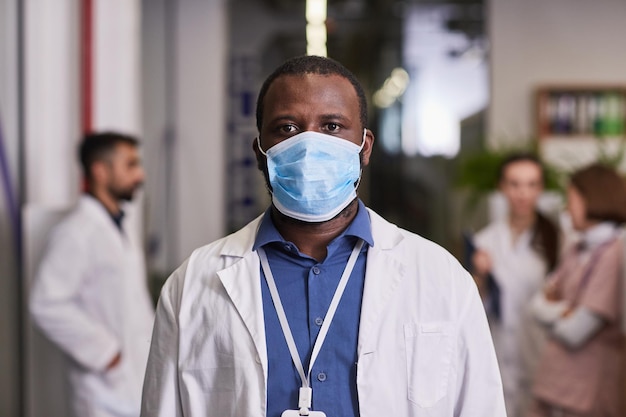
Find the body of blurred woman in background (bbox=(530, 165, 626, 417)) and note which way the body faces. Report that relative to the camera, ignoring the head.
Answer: to the viewer's left

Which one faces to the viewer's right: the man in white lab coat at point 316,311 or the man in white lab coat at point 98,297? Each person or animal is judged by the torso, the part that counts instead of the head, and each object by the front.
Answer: the man in white lab coat at point 98,297

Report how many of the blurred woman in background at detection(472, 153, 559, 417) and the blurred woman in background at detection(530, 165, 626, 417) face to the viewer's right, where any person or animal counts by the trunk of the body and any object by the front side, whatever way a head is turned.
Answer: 0

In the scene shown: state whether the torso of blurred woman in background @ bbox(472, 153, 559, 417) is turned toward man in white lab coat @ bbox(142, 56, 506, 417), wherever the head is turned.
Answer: yes

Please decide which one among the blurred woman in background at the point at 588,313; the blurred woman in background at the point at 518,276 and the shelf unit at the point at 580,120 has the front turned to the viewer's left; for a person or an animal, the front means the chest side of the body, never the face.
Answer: the blurred woman in background at the point at 588,313

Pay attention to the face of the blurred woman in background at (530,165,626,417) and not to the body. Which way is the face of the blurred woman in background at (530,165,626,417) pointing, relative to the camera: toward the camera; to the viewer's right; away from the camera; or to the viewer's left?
to the viewer's left

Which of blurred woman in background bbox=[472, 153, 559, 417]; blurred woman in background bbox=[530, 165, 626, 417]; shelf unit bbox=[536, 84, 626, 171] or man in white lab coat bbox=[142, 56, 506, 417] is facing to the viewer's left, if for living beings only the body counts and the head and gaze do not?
blurred woman in background bbox=[530, 165, 626, 417]

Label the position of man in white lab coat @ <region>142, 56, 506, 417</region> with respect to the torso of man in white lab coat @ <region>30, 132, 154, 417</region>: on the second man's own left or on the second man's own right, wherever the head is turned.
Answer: on the second man's own right

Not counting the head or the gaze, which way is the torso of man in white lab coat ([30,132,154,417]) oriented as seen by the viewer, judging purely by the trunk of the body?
to the viewer's right

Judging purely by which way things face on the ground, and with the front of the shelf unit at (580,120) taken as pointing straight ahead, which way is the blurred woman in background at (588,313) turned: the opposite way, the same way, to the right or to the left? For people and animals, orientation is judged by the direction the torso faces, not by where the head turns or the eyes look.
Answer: to the right

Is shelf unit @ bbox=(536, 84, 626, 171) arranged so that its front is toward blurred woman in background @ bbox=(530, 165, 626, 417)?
yes

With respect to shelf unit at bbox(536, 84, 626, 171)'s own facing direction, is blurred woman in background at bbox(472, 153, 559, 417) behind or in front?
in front

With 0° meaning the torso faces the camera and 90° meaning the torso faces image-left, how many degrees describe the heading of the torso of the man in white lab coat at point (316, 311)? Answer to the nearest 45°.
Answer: approximately 0°

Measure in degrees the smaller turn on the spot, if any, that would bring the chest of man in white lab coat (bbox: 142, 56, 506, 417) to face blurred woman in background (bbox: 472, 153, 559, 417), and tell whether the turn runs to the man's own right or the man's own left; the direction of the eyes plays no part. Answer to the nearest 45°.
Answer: approximately 180°
